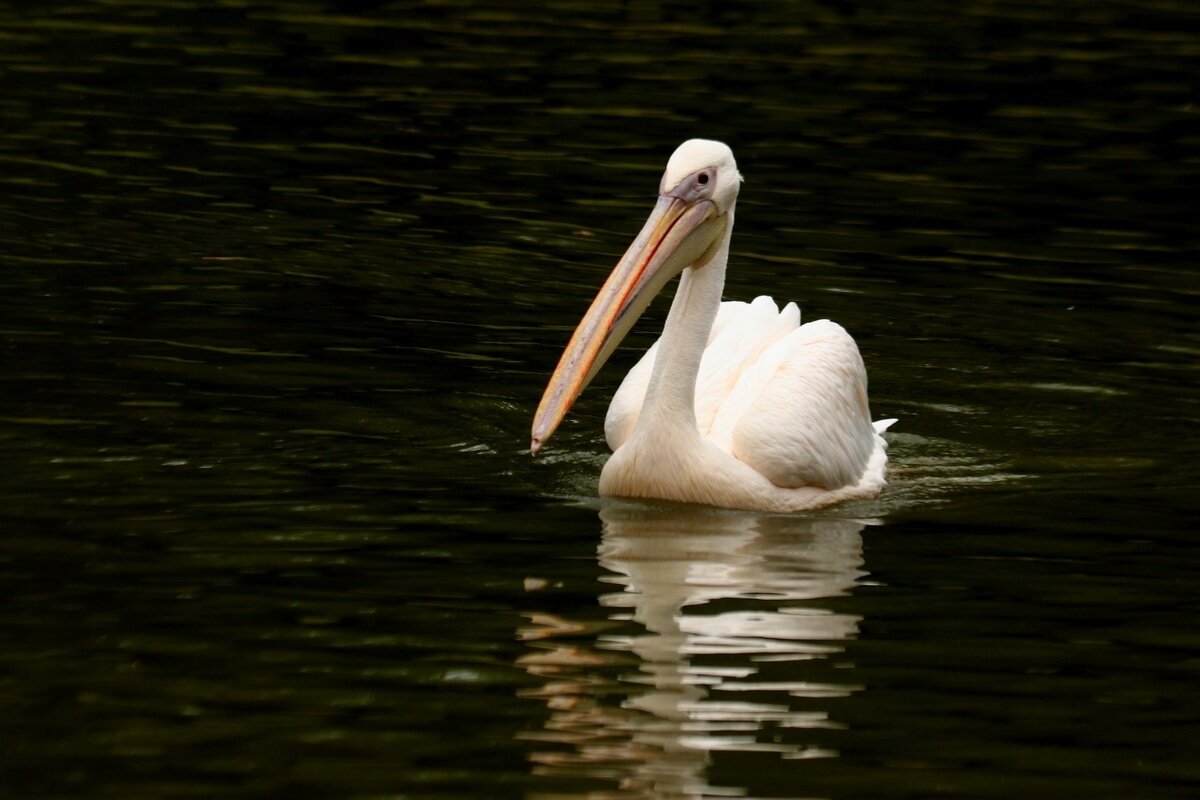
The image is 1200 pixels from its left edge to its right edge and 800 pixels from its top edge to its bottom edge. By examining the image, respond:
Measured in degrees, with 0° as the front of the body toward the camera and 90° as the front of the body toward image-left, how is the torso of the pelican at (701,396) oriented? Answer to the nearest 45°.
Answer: approximately 45°
